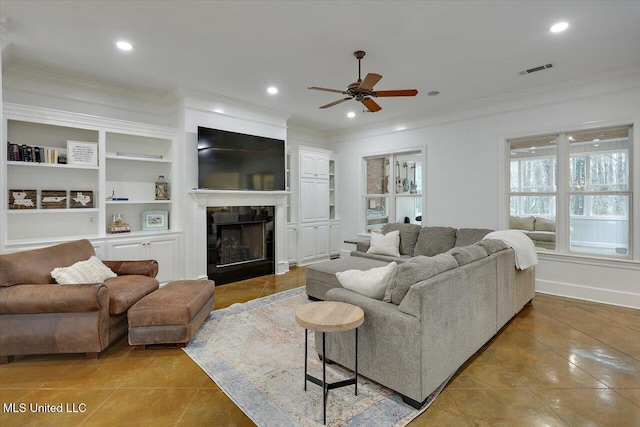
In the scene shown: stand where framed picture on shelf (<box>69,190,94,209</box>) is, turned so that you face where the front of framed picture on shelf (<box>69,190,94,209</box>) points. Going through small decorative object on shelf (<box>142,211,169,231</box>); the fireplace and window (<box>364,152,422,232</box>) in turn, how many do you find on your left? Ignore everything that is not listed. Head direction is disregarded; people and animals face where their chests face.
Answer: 3

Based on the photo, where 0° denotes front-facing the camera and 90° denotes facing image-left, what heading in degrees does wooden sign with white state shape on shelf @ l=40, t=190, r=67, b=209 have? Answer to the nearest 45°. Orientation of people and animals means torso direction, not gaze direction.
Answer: approximately 0°

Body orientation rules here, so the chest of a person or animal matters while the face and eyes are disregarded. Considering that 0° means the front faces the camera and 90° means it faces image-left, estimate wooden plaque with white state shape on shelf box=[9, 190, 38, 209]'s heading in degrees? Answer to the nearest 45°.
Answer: approximately 0°

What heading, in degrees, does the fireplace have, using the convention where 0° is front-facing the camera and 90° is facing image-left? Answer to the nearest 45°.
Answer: approximately 315°

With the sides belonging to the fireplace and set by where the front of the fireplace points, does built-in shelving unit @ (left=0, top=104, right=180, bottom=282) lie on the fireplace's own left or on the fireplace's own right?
on the fireplace's own right

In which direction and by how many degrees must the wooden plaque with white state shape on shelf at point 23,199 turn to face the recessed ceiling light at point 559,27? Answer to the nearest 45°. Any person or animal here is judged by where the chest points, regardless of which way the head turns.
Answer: approximately 45° to its left

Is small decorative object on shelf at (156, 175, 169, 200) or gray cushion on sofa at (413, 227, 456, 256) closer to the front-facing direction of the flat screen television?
the gray cushion on sofa

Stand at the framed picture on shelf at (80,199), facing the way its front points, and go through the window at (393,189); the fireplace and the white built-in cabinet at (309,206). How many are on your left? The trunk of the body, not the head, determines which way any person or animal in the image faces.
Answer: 3
